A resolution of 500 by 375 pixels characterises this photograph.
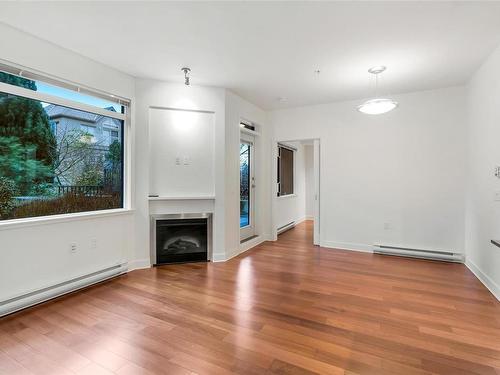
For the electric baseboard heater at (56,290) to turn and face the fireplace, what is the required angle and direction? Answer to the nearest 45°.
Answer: approximately 45° to its left

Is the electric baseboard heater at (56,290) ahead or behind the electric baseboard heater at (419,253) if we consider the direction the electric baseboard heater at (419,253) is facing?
ahead

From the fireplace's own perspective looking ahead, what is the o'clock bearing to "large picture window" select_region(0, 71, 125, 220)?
The large picture window is roughly at 2 o'clock from the fireplace.

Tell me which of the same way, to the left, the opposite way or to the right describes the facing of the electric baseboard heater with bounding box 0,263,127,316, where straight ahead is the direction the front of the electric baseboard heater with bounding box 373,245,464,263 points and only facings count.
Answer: to the left

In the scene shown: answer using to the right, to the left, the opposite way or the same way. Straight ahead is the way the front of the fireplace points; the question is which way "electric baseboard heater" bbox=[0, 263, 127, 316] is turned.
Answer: to the left

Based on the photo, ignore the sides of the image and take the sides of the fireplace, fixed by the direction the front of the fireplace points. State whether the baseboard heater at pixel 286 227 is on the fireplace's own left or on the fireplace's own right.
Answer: on the fireplace's own left

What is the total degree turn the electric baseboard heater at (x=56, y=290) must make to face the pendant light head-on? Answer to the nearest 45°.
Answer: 0° — it already faces it

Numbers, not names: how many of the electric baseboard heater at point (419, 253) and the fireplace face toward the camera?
2

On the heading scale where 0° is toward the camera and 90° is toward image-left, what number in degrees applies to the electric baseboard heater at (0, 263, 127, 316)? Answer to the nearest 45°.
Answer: approximately 315°

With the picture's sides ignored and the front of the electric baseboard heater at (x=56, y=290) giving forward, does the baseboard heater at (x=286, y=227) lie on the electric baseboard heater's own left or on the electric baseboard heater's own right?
on the electric baseboard heater's own left

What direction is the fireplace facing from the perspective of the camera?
toward the camera

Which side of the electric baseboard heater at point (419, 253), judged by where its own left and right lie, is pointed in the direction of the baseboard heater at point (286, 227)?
right
